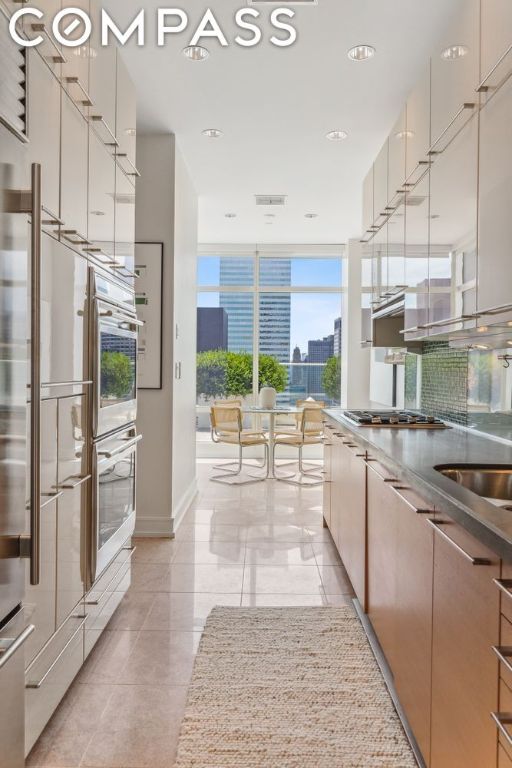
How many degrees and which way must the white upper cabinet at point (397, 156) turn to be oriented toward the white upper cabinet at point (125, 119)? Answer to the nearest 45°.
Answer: approximately 45° to its left

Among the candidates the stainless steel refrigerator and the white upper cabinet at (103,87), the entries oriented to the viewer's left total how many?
0

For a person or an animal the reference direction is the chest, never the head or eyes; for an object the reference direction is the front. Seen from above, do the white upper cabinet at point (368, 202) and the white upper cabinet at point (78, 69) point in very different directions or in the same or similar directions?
very different directions

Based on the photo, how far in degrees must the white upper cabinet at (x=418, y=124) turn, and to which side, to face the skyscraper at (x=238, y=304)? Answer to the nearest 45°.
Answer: approximately 45° to its right

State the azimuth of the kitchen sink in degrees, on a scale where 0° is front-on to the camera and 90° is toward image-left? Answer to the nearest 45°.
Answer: approximately 90°

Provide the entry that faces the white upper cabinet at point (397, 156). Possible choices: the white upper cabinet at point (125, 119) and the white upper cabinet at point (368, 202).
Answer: the white upper cabinet at point (125, 119)

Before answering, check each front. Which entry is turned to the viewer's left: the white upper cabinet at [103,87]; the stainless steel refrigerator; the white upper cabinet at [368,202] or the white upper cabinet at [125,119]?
the white upper cabinet at [368,202]

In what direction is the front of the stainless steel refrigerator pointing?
to the viewer's right

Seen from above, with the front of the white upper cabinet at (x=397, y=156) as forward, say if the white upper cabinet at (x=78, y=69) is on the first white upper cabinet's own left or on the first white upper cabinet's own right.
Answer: on the first white upper cabinet's own left

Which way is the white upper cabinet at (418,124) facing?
to the viewer's left

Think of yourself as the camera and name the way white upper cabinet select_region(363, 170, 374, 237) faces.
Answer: facing to the left of the viewer

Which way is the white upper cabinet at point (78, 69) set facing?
to the viewer's right
